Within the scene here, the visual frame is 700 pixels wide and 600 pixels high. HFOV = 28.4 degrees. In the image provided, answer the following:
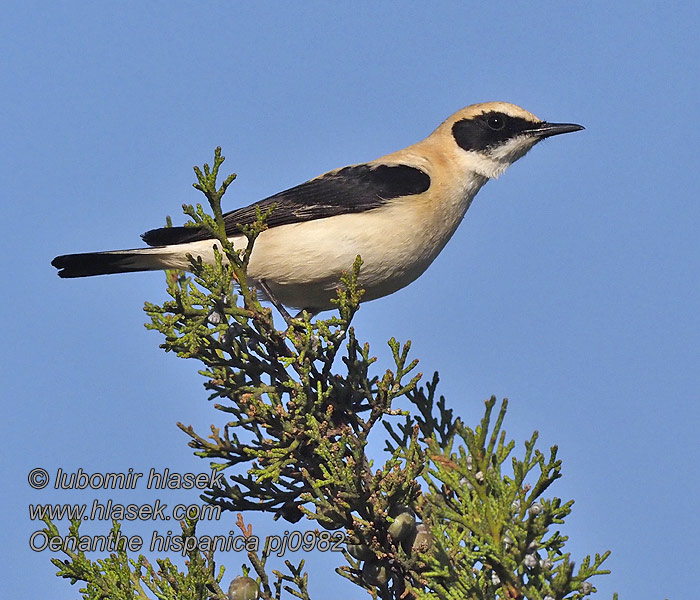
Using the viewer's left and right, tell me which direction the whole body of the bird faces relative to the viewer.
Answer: facing to the right of the viewer
